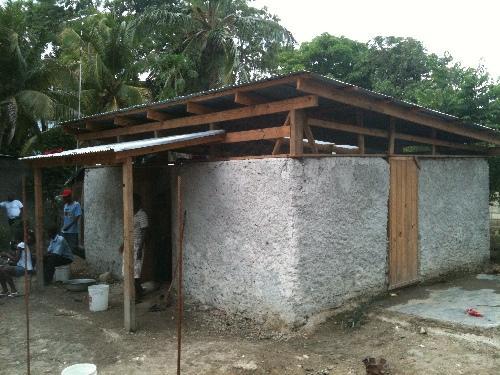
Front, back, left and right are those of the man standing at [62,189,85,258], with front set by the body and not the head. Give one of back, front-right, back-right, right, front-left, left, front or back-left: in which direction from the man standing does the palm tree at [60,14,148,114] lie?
back-right

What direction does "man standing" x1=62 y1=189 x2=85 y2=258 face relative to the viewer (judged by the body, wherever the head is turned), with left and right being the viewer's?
facing the viewer and to the left of the viewer

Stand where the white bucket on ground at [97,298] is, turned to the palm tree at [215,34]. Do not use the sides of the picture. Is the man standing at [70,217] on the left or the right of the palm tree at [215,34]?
left

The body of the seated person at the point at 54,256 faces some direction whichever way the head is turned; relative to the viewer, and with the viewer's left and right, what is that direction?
facing to the left of the viewer

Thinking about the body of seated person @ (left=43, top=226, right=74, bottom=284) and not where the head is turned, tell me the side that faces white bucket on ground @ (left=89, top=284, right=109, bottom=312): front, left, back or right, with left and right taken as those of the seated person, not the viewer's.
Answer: left

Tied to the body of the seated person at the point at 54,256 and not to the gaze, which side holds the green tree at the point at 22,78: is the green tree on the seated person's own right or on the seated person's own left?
on the seated person's own right

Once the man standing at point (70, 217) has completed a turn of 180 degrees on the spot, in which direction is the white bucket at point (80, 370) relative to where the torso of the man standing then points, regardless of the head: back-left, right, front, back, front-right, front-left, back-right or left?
back-right

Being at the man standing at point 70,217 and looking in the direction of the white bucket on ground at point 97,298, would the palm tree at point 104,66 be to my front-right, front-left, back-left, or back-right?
back-left

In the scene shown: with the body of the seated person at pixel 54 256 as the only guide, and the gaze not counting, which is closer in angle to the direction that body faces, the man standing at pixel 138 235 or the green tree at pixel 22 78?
the green tree

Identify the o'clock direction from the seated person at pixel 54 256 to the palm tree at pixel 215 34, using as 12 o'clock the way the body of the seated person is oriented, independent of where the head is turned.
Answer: The palm tree is roughly at 4 o'clock from the seated person.

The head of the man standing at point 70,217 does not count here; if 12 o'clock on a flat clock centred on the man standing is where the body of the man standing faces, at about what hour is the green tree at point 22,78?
The green tree is roughly at 4 o'clock from the man standing.

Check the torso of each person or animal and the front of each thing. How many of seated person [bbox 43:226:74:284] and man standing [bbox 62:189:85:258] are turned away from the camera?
0

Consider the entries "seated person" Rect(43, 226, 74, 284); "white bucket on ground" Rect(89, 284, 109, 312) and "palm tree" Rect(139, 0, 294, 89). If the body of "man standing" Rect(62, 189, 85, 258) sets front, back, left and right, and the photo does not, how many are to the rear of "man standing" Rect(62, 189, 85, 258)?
1

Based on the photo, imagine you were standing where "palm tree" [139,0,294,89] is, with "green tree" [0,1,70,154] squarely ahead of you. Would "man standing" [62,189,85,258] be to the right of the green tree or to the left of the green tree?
left
